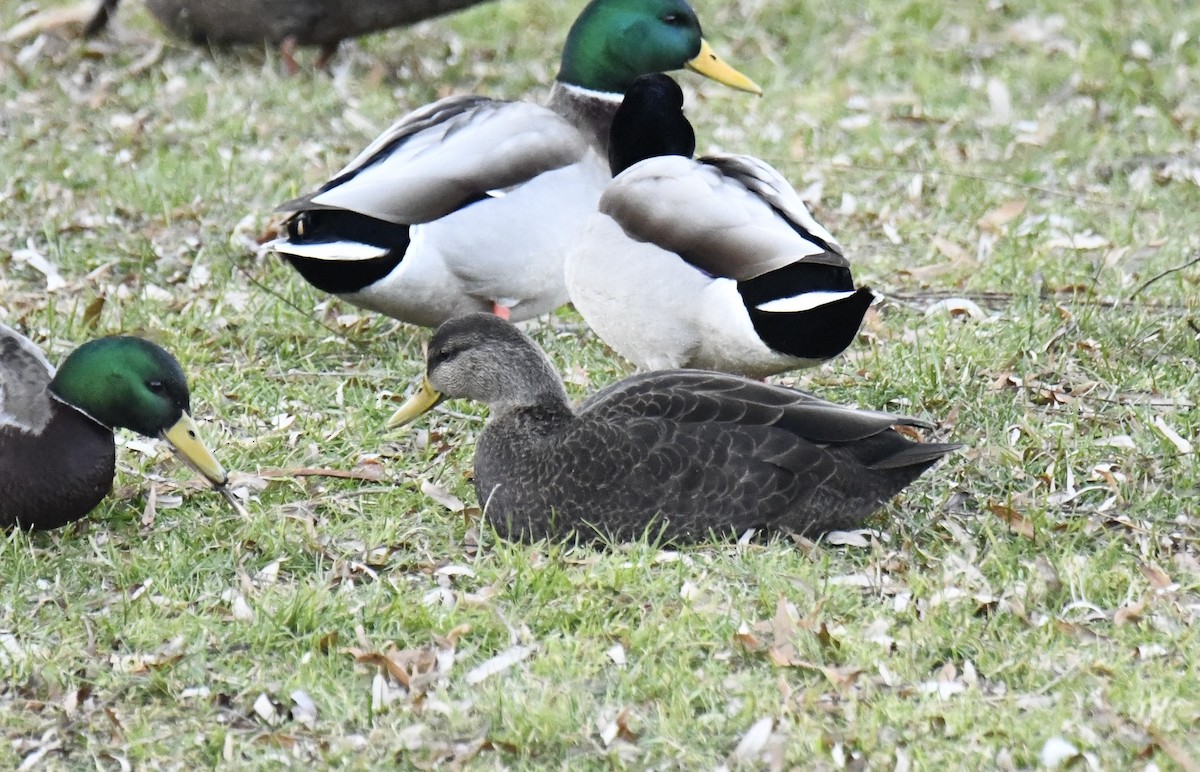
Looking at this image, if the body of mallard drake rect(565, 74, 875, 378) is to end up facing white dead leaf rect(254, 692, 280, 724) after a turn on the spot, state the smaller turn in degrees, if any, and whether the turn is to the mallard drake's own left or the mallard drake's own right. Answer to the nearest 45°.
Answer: approximately 90° to the mallard drake's own left

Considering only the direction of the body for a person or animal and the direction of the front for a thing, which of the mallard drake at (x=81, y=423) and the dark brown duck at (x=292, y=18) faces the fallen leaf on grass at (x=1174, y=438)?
the mallard drake

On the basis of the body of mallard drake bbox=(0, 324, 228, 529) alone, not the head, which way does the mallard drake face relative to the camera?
to the viewer's right

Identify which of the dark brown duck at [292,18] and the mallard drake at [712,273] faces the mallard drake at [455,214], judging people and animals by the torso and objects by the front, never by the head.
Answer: the mallard drake at [712,273]

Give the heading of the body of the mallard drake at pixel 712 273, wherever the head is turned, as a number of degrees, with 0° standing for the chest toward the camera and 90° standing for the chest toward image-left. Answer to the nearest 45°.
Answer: approximately 135°

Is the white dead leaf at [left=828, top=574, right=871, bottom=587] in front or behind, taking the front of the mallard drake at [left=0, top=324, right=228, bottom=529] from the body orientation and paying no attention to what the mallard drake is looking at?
in front

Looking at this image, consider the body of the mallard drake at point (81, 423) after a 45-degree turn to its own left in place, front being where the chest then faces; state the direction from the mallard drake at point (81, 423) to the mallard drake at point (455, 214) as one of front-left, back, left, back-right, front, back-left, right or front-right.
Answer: front
